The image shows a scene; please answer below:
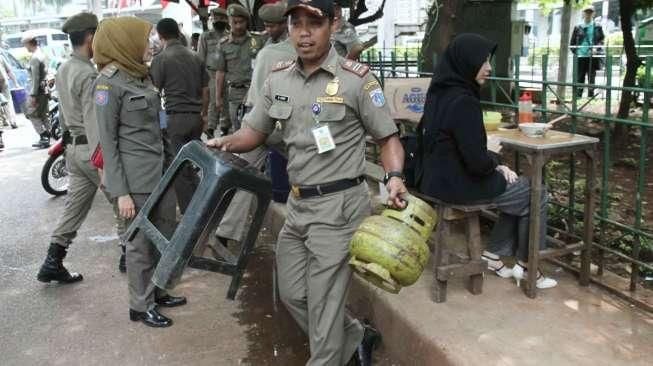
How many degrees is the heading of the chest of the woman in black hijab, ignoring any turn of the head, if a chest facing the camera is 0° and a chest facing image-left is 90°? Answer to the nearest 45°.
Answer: approximately 270°

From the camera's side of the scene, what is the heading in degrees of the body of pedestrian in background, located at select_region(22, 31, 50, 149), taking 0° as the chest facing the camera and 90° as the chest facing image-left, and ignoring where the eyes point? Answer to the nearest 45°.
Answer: approximately 90°

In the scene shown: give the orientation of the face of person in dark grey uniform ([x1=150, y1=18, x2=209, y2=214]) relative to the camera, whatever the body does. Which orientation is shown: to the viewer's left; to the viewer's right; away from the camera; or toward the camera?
away from the camera

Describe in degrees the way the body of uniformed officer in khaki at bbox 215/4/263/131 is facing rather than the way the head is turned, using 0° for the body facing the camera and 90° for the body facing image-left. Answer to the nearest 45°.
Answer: approximately 0°

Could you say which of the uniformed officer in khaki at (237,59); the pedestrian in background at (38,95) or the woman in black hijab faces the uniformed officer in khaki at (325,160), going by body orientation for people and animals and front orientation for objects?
the uniformed officer in khaki at (237,59)

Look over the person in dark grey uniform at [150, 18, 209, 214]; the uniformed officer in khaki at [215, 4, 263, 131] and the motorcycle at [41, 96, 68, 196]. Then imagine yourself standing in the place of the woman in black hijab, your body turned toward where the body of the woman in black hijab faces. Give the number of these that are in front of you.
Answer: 0

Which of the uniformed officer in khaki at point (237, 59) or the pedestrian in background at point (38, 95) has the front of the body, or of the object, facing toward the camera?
the uniformed officer in khaki

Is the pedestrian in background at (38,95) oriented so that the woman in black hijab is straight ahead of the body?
no

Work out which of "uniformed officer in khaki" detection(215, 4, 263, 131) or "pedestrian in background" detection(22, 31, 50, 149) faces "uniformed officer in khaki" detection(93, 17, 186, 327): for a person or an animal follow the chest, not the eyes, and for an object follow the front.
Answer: "uniformed officer in khaki" detection(215, 4, 263, 131)

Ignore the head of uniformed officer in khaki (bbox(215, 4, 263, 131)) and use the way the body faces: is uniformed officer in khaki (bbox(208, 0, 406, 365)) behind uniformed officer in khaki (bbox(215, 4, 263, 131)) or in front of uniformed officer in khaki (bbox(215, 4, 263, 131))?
in front
